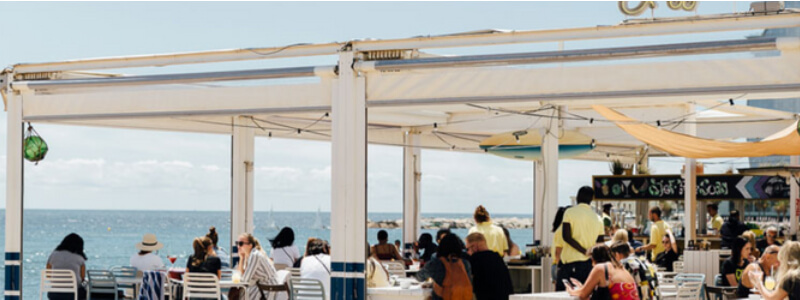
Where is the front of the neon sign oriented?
toward the camera

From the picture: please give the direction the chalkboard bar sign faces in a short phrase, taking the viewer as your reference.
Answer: facing the viewer

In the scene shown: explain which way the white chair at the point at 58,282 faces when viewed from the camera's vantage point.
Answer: facing away from the viewer

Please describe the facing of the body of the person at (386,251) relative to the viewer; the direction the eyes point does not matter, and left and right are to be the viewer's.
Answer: facing away from the viewer

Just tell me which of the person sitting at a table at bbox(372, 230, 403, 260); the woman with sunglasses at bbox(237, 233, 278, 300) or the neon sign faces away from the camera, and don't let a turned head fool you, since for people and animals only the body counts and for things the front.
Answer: the person sitting at a table

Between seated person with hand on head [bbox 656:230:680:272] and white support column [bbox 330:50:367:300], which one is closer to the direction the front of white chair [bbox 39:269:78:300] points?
the seated person with hand on head

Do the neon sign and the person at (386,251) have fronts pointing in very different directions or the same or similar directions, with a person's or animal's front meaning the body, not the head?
very different directions

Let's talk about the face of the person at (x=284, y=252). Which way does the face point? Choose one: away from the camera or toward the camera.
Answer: away from the camera

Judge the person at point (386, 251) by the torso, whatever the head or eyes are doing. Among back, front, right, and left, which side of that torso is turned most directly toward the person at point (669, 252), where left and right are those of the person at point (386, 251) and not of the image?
right

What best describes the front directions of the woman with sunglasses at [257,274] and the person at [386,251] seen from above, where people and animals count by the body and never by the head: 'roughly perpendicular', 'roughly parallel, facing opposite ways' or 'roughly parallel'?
roughly perpendicular
